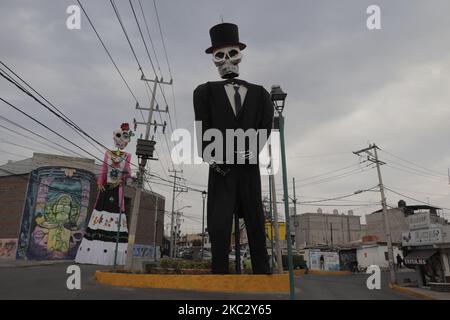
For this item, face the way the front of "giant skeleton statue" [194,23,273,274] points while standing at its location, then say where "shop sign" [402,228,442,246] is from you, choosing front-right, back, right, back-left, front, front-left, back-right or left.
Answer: back-left

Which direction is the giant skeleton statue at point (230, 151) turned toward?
toward the camera

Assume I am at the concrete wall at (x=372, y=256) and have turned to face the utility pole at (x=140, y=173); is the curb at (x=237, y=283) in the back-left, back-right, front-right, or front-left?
front-left

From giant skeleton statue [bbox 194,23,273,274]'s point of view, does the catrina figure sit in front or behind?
behind

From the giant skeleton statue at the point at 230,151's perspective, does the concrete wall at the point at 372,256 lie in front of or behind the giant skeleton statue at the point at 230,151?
behind

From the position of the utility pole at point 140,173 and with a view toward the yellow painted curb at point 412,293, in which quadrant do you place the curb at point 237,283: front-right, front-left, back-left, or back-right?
front-right
